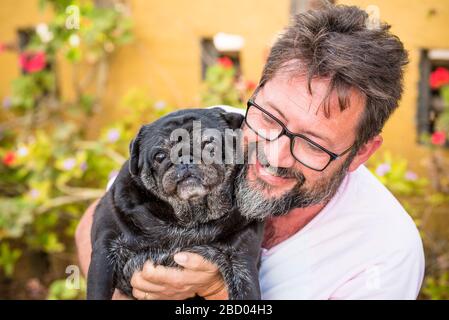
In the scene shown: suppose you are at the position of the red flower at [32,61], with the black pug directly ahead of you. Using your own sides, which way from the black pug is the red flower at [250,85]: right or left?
left

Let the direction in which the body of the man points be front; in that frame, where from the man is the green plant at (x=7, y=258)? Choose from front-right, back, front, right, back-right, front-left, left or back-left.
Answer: right

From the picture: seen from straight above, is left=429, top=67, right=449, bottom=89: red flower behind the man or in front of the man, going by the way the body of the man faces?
behind

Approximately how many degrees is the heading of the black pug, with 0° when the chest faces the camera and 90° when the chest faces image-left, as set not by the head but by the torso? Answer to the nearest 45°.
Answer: approximately 0°

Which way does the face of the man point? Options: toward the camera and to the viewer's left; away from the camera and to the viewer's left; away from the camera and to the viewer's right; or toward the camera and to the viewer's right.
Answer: toward the camera and to the viewer's left

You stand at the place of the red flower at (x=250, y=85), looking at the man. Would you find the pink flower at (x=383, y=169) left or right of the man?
left

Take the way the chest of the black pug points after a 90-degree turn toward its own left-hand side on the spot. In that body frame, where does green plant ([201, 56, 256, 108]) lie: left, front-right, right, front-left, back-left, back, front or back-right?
left

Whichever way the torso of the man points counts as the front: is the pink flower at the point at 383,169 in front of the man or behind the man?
behind

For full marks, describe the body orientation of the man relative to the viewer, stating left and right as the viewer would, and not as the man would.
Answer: facing the viewer and to the left of the viewer

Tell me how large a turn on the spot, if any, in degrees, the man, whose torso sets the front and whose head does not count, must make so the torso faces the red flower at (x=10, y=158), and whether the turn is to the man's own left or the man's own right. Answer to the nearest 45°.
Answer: approximately 90° to the man's own right

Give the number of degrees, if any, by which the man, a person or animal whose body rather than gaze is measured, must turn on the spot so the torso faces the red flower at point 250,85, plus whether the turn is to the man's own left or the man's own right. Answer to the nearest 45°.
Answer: approximately 135° to the man's own right

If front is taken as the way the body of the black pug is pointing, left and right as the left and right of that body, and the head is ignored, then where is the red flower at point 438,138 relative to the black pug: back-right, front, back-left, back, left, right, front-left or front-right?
back-left

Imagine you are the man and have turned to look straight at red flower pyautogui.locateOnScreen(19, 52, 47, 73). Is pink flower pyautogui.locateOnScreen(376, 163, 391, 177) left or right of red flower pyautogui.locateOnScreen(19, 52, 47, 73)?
right

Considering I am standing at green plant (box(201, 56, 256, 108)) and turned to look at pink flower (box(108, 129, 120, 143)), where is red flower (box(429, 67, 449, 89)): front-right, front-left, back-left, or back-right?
back-left
